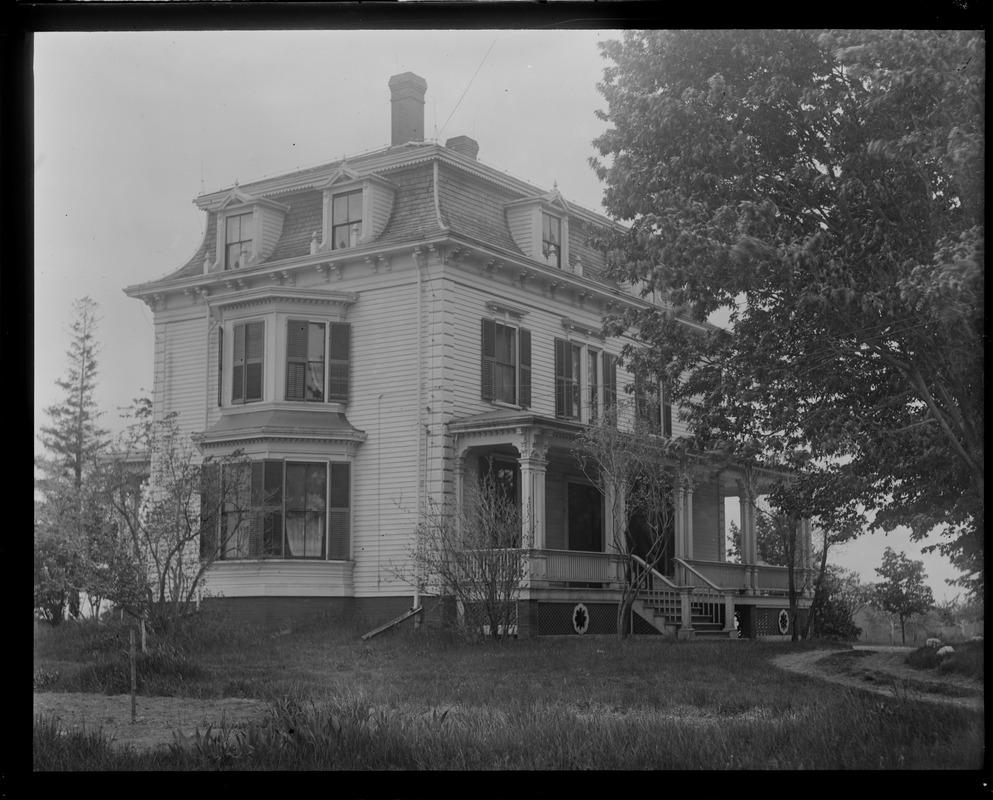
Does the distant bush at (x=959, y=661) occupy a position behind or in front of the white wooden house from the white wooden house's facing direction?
in front

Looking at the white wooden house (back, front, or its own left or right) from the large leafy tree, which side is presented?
front

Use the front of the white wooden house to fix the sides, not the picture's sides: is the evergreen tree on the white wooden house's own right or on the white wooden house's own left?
on the white wooden house's own right

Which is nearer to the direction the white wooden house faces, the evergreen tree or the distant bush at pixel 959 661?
the distant bush

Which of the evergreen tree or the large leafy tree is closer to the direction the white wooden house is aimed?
the large leafy tree

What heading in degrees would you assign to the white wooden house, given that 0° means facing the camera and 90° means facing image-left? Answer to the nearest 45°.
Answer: approximately 315°
